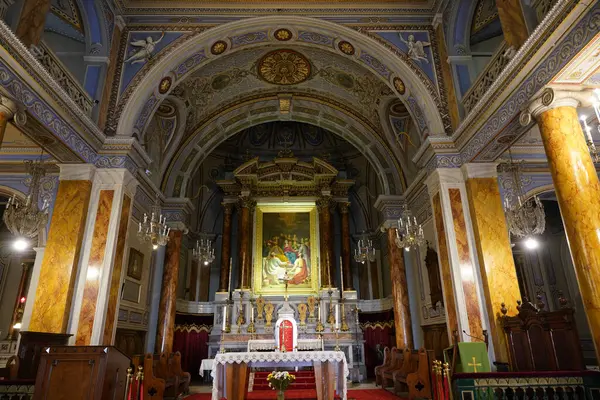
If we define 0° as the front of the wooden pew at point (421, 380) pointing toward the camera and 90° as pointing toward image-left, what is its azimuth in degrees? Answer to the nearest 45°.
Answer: approximately 90°

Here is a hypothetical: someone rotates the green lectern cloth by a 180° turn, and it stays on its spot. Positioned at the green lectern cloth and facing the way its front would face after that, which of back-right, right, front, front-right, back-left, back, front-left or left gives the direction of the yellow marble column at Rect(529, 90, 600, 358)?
back-right

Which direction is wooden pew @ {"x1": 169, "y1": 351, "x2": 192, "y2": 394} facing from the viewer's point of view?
to the viewer's right

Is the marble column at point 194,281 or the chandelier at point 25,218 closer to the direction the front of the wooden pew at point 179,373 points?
the marble column

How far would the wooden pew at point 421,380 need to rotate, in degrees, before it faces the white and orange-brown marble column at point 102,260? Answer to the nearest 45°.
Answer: approximately 45° to its left

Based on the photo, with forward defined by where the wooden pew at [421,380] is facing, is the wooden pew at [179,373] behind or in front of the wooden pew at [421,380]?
in front

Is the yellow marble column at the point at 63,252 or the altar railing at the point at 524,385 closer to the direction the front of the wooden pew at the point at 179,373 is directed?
the altar railing

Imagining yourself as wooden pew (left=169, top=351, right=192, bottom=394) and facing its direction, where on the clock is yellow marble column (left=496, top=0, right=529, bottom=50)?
The yellow marble column is roughly at 2 o'clock from the wooden pew.

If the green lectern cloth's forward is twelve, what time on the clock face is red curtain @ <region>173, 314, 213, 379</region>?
The red curtain is roughly at 4 o'clock from the green lectern cloth.

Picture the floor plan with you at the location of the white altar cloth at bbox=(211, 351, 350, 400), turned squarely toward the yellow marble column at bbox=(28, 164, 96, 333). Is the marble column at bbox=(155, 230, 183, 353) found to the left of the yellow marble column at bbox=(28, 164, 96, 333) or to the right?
right

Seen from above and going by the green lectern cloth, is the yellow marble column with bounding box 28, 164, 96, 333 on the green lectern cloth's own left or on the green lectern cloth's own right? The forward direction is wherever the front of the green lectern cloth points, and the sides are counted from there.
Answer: on the green lectern cloth's own right

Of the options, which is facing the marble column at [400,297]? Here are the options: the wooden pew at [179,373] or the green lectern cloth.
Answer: the wooden pew

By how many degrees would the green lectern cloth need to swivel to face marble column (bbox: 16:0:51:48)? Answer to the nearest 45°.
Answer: approximately 45° to its right
